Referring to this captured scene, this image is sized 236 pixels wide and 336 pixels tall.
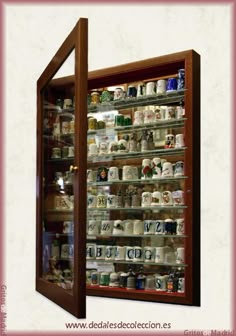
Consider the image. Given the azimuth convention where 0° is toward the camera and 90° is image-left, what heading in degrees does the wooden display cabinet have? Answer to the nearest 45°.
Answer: approximately 45°
